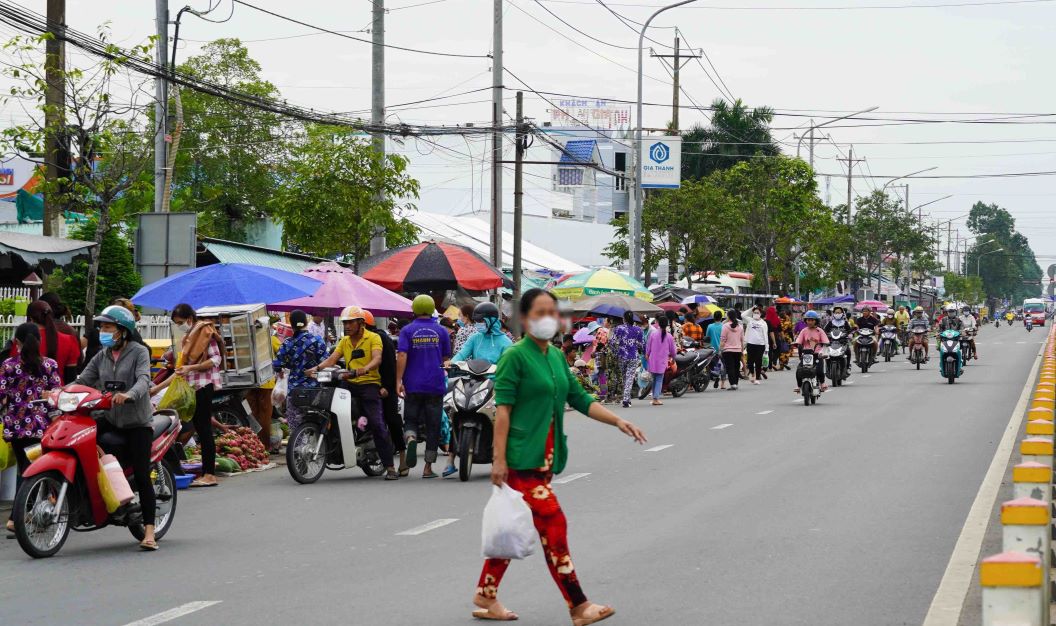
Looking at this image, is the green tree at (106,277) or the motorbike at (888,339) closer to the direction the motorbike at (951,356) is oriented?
the green tree

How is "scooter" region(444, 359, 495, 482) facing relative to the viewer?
toward the camera

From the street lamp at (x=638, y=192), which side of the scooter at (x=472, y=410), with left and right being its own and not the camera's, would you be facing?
back

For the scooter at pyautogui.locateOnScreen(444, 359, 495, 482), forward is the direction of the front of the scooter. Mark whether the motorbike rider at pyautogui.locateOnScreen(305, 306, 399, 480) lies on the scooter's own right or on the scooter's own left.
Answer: on the scooter's own right

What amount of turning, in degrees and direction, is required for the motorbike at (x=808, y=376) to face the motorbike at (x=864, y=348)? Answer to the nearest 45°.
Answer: approximately 180°

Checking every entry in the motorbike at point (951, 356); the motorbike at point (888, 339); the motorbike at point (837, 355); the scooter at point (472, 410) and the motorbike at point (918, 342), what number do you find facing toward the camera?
5

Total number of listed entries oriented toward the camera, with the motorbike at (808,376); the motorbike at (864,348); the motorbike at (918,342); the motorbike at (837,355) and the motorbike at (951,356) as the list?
5

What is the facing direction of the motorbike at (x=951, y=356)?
toward the camera

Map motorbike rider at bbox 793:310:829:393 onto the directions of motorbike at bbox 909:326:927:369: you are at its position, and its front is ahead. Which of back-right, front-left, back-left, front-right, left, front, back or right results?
front

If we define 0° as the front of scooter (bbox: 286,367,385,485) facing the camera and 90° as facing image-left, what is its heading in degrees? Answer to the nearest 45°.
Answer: approximately 45°

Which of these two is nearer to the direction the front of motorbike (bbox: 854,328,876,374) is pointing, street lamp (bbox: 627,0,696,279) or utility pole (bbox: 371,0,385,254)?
the utility pole

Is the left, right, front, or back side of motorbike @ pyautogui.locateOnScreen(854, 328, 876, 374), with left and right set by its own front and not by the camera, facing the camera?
front

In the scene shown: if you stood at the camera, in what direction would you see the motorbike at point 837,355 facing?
facing the viewer

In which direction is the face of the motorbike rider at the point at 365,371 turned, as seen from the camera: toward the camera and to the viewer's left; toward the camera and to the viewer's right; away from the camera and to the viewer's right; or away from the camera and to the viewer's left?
toward the camera and to the viewer's left

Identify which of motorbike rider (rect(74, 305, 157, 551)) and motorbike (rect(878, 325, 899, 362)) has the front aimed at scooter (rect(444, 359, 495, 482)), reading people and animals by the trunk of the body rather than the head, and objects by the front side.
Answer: the motorbike

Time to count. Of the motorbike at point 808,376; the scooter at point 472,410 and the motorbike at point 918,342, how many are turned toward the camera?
3

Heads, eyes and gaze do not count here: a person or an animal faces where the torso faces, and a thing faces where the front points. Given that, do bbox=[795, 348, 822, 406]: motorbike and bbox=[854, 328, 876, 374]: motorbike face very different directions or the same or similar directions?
same or similar directions

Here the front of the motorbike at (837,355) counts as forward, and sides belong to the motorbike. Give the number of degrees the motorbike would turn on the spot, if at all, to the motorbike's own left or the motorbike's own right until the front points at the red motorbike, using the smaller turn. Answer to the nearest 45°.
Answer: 0° — it already faces it

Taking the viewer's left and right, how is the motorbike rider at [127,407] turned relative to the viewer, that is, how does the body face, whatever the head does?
facing the viewer and to the left of the viewer
